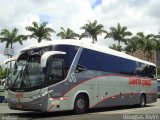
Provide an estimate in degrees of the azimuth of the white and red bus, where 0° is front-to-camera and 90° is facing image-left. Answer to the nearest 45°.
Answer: approximately 45°
